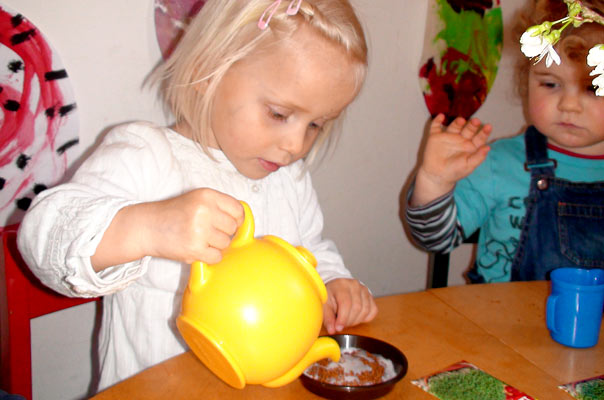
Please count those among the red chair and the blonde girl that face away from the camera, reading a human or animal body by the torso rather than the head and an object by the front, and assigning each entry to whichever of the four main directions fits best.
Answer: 0

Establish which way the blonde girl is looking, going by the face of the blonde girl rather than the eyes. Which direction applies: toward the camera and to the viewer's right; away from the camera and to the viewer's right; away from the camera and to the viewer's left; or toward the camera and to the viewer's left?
toward the camera and to the viewer's right

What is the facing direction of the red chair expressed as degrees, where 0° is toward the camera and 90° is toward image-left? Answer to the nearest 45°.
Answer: approximately 270°

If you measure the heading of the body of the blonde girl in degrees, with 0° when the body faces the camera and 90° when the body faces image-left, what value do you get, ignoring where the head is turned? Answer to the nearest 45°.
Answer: approximately 315°
